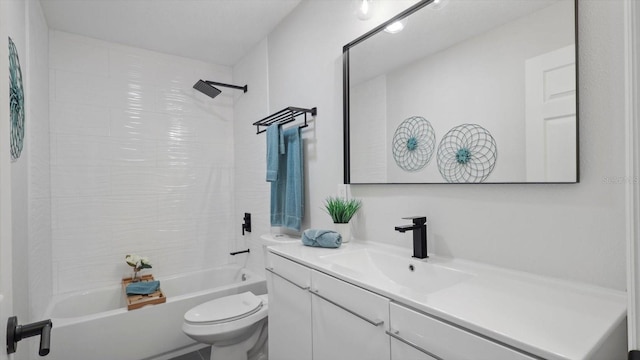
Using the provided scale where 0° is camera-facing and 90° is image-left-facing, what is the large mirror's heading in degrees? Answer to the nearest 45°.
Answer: approximately 45°

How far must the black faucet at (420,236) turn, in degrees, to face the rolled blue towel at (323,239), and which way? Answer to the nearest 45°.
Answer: approximately 45° to its right

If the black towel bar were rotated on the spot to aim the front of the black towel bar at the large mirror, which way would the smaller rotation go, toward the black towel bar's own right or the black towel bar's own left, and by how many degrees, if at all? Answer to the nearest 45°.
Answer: approximately 90° to the black towel bar's own left

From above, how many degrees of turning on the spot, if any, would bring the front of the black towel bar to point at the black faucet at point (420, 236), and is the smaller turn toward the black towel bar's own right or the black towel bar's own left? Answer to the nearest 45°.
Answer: approximately 90° to the black towel bar's own left

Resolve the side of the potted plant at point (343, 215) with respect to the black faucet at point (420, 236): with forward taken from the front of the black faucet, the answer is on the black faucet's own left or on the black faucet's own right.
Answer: on the black faucet's own right

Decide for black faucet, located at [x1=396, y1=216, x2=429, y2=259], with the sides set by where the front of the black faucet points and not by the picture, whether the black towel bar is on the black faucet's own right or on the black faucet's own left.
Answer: on the black faucet's own right
